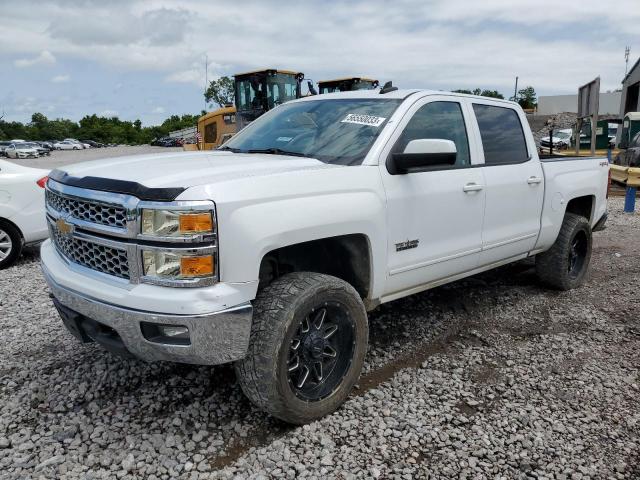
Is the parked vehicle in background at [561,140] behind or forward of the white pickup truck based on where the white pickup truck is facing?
behind

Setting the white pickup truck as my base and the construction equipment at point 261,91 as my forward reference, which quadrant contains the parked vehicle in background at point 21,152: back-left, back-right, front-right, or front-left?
front-left

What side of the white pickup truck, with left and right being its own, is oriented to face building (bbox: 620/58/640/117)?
back

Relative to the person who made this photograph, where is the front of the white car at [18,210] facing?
facing to the left of the viewer

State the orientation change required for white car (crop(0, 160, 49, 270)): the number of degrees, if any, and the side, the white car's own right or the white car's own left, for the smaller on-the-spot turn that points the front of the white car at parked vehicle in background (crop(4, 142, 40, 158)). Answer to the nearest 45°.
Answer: approximately 90° to the white car's own right

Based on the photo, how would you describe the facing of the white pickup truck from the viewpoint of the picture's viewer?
facing the viewer and to the left of the viewer

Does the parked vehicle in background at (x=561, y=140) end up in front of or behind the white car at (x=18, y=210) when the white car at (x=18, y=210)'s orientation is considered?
behind

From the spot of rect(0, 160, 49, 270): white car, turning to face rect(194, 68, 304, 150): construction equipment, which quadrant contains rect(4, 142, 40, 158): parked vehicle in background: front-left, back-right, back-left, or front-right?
front-left

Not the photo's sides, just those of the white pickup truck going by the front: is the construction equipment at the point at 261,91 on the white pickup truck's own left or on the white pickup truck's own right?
on the white pickup truck's own right

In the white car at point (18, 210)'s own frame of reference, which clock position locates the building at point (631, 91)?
The building is roughly at 5 o'clock from the white car.
